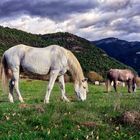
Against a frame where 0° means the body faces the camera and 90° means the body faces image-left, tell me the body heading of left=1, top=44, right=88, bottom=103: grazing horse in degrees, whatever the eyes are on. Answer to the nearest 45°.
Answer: approximately 270°
